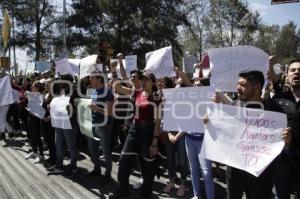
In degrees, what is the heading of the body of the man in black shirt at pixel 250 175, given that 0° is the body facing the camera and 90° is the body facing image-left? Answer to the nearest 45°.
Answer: approximately 45°

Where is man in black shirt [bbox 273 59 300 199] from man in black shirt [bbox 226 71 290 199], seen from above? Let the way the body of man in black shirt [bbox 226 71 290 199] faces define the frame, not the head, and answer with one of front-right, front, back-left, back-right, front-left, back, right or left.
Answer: back

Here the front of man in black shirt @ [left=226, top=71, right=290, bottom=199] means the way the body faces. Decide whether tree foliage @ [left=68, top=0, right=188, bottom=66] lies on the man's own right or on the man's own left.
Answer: on the man's own right
